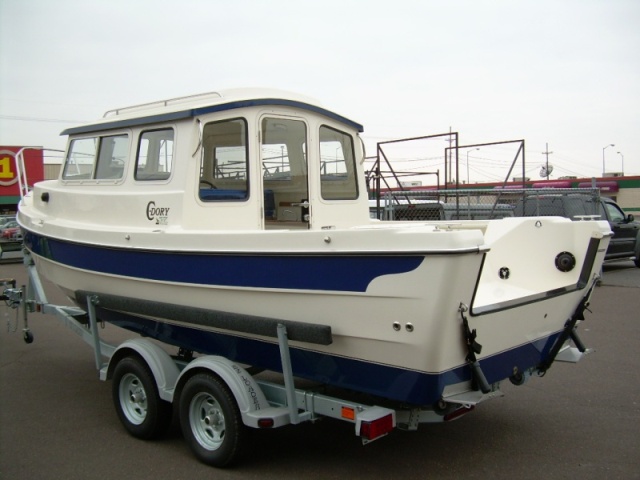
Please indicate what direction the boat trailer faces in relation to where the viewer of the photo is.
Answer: facing away from the viewer and to the left of the viewer

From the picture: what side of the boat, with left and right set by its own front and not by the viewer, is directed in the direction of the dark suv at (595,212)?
right

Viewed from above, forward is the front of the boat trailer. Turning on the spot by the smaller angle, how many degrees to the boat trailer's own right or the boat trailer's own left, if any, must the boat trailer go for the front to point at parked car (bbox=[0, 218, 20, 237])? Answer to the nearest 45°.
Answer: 0° — it already faces it

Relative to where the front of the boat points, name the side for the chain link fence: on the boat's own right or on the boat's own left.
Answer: on the boat's own right

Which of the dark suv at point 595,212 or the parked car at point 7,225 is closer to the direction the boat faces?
the parked car

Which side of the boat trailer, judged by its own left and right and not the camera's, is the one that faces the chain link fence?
right

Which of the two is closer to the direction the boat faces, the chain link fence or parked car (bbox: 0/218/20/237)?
the parked car

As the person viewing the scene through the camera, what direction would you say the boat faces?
facing away from the viewer and to the left of the viewer
